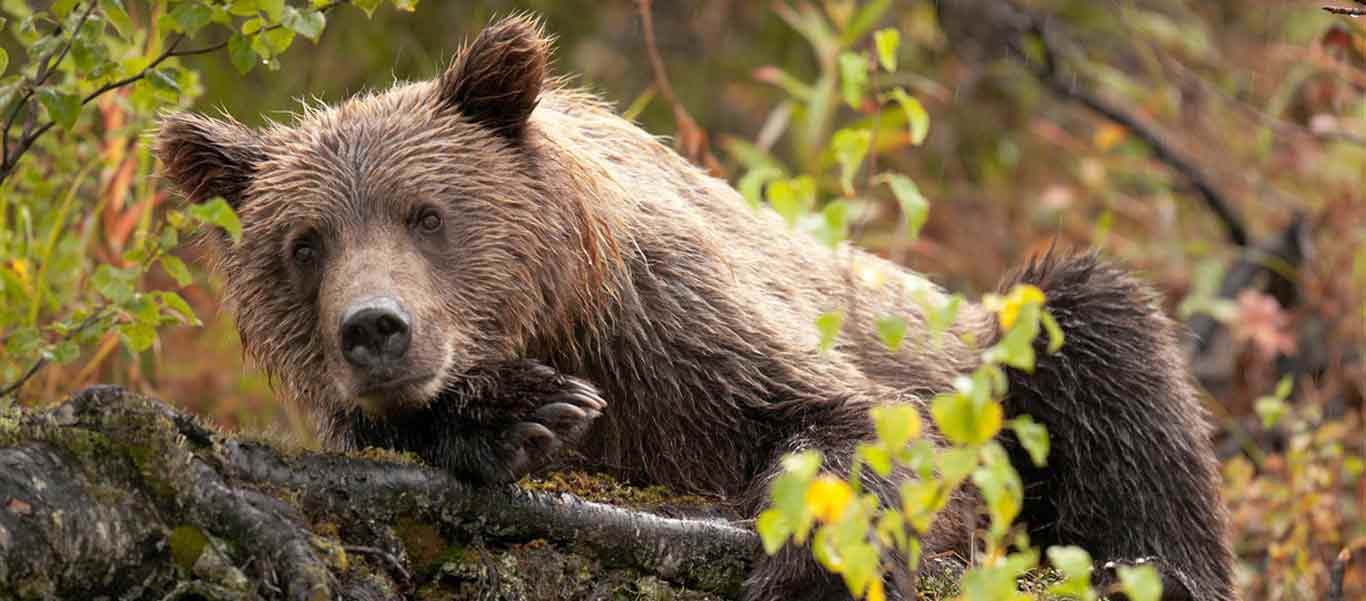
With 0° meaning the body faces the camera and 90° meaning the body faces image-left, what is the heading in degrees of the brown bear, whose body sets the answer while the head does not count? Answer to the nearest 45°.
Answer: approximately 45°

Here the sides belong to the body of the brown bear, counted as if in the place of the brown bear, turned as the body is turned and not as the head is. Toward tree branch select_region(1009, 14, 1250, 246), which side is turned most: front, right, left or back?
back
